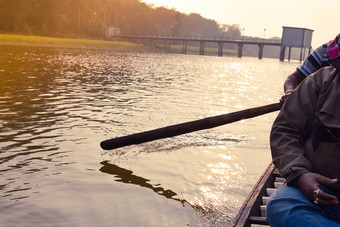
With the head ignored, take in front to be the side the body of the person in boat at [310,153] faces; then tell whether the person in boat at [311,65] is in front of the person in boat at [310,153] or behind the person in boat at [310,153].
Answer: behind

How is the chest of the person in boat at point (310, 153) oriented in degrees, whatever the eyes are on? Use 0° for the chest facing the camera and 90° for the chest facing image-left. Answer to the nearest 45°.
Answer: approximately 0°
